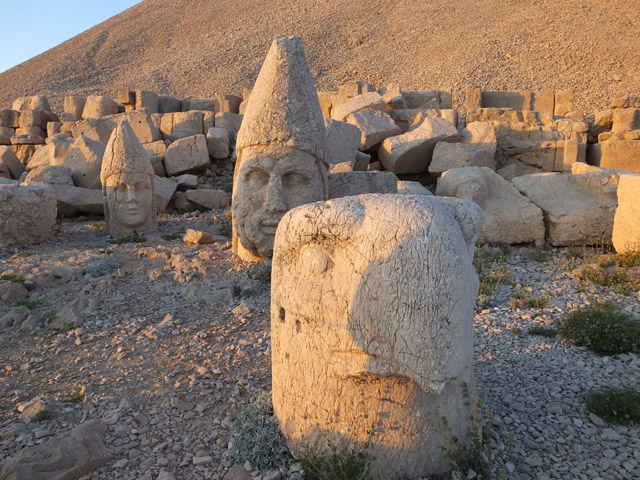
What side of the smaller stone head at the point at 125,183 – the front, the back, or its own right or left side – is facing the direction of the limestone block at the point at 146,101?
back

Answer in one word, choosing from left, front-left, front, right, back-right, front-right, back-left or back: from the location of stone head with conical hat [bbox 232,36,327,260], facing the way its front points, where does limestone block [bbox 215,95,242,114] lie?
back

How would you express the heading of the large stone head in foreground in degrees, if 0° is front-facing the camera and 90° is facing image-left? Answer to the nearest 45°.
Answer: approximately 315°

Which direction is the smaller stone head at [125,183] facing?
toward the camera

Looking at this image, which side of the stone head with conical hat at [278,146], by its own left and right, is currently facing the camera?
front

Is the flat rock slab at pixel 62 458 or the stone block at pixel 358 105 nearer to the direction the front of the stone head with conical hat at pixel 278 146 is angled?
the flat rock slab

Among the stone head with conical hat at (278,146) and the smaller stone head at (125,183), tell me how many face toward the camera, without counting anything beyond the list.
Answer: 2

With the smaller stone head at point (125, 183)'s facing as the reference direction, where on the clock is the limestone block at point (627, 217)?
The limestone block is roughly at 10 o'clock from the smaller stone head.

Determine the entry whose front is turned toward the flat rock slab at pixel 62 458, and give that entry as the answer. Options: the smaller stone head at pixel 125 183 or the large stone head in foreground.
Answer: the smaller stone head

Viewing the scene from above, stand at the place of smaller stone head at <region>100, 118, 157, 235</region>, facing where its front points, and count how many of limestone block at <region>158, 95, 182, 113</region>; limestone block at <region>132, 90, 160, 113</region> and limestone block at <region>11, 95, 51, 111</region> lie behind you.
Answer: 3
